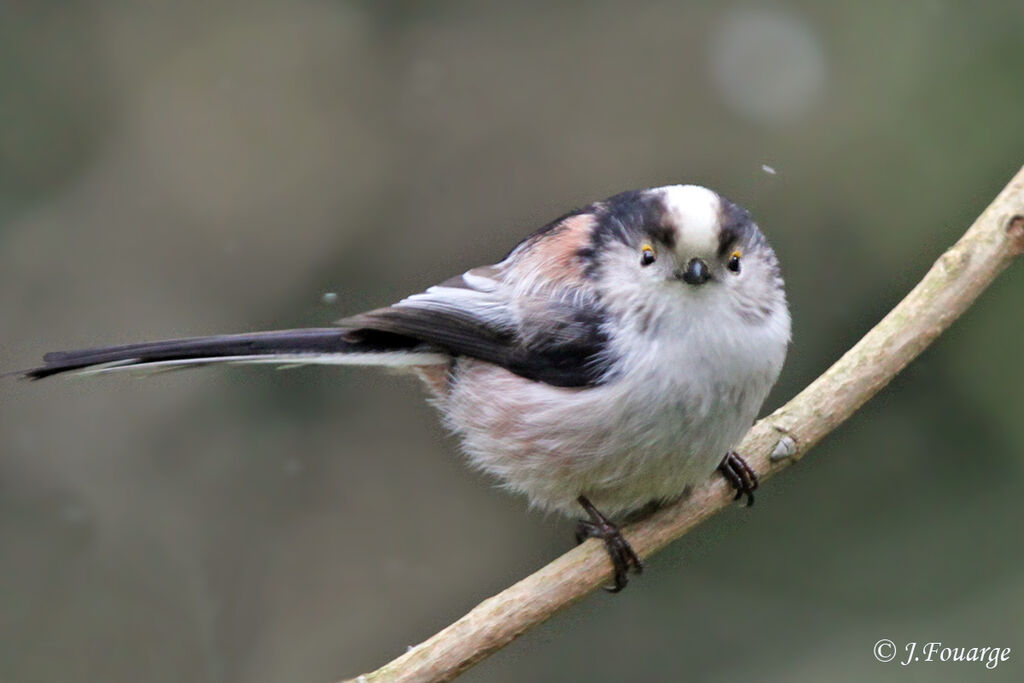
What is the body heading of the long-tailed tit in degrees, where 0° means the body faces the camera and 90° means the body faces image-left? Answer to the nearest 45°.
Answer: approximately 315°
